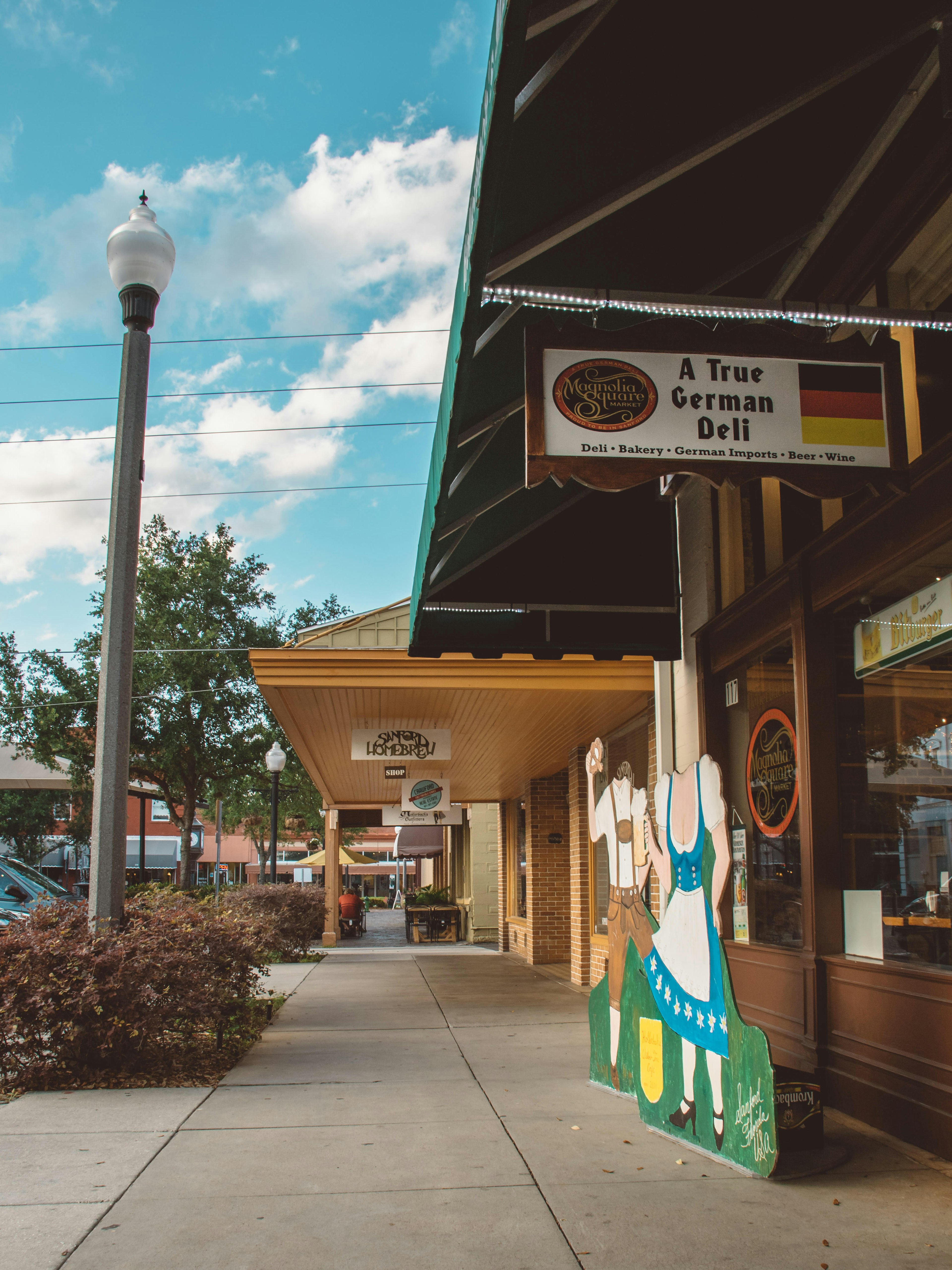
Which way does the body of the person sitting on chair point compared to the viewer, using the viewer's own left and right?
facing away from the viewer

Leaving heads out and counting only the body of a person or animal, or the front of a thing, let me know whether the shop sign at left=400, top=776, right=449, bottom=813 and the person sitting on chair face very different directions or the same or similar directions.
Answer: very different directions

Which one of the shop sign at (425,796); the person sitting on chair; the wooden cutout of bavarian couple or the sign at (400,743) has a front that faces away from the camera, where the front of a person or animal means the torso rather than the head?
the person sitting on chair

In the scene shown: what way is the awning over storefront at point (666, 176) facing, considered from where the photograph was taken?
facing to the left of the viewer

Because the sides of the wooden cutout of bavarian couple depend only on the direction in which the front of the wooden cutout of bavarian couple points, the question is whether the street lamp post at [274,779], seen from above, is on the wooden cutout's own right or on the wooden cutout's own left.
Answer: on the wooden cutout's own right

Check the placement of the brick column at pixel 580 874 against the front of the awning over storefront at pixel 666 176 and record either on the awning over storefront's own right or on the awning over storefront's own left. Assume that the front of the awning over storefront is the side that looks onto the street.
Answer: on the awning over storefront's own right

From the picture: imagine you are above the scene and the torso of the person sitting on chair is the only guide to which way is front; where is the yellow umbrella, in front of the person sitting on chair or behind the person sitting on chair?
in front

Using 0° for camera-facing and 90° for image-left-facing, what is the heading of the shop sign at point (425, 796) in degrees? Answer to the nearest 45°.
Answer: approximately 0°

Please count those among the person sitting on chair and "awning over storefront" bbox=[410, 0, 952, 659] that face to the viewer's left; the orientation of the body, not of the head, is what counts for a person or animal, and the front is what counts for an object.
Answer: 1
